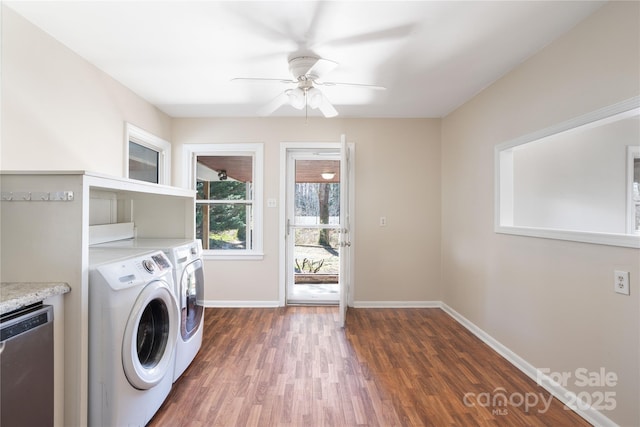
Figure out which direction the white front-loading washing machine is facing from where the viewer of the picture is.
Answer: facing the viewer and to the right of the viewer

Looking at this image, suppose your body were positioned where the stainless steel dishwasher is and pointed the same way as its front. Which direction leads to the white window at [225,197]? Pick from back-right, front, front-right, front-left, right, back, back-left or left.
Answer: left

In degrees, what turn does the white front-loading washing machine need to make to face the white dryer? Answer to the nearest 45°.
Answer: approximately 90° to its left

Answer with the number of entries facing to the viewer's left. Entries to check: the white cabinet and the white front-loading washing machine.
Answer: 0

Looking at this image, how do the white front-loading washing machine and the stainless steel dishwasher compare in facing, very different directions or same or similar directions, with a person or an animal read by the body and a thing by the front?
same or similar directions

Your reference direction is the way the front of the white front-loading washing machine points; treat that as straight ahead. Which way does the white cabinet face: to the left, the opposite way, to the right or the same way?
the same way

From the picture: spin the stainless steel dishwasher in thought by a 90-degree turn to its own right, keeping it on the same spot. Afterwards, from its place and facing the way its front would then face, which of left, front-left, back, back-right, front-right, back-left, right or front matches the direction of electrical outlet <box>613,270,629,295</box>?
left

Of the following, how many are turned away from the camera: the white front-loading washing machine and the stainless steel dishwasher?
0

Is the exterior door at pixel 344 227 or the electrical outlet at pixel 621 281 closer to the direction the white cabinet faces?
the electrical outlet

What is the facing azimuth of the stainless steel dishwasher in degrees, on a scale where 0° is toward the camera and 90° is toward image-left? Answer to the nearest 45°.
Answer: approximately 315°

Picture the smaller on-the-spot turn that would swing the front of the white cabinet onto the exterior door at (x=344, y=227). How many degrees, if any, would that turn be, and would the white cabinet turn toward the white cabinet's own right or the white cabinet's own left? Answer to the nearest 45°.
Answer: approximately 45° to the white cabinet's own left

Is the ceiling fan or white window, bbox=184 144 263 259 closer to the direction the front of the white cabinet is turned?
the ceiling fan

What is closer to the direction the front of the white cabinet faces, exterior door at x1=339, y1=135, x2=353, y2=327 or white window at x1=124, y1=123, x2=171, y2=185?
the exterior door
